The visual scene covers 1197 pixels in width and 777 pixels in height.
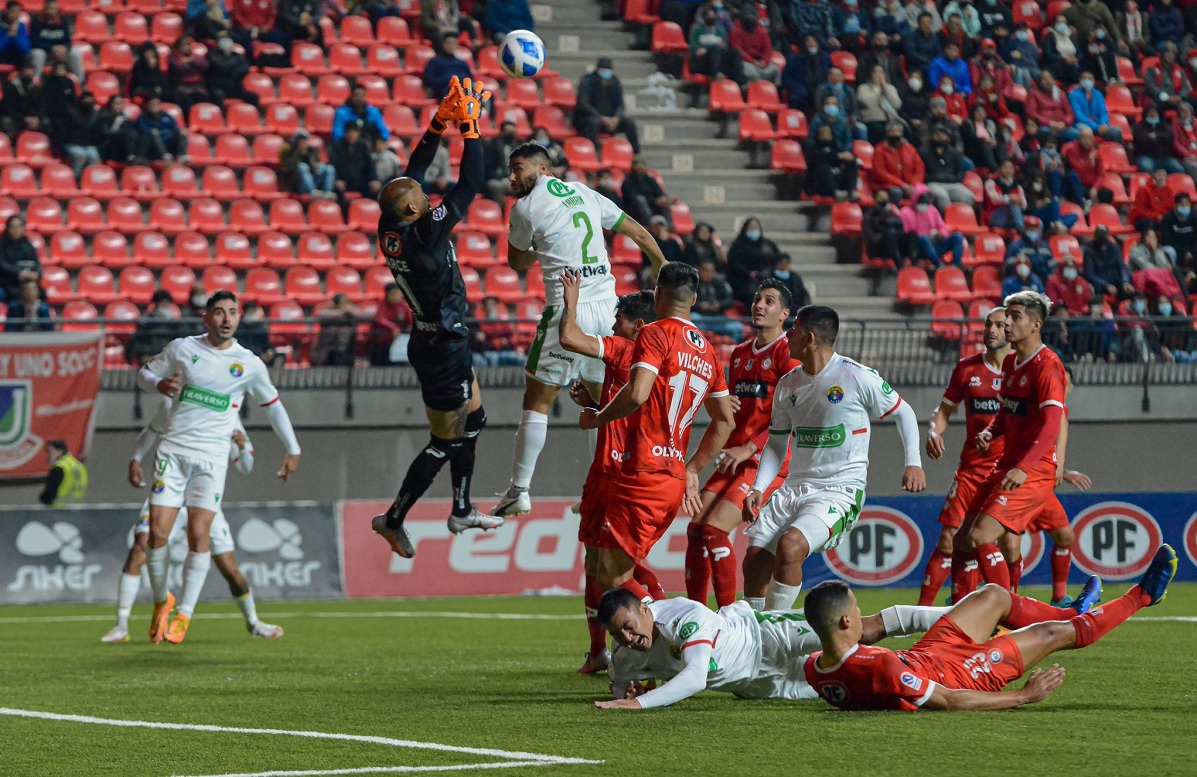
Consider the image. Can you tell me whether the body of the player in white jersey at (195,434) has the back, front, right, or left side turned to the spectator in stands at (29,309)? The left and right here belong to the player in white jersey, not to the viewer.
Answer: back

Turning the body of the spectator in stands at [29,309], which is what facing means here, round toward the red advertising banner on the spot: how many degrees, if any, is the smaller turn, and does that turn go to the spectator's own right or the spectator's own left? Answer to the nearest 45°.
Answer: approximately 45° to the spectator's own left

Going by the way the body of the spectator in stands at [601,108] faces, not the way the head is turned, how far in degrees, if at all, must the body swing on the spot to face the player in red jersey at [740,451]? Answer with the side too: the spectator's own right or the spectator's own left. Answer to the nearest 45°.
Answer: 0° — they already face them

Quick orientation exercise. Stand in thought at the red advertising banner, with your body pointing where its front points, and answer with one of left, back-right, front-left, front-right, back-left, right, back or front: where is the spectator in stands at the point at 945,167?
back-left

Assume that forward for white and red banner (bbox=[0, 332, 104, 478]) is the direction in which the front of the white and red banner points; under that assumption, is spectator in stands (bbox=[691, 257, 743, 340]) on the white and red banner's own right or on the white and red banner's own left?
on the white and red banner's own left

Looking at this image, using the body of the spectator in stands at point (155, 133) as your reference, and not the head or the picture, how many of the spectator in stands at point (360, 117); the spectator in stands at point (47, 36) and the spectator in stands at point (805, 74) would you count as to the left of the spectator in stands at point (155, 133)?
2

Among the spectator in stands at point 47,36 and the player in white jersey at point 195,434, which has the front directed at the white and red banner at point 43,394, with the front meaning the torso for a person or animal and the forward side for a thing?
the spectator in stands

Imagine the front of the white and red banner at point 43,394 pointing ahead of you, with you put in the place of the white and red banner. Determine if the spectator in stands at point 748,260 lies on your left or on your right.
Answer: on your left
